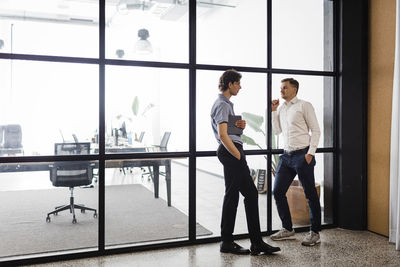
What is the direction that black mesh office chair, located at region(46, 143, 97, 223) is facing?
away from the camera

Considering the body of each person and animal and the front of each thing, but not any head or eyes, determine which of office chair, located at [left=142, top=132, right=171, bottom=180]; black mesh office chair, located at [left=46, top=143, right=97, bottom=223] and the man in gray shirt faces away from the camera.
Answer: the black mesh office chair

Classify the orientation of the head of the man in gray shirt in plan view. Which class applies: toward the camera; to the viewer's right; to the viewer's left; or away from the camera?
to the viewer's right

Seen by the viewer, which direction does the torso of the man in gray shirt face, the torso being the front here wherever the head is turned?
to the viewer's right

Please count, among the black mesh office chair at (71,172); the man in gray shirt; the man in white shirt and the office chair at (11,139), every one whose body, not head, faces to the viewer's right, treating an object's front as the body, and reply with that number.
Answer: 1

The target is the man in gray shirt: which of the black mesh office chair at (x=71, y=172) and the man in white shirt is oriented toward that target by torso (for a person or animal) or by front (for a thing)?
the man in white shirt

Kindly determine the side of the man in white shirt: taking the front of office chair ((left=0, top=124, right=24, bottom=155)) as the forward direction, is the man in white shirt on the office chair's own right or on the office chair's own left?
on the office chair's own left

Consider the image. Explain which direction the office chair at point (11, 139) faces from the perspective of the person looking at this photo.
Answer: facing the viewer

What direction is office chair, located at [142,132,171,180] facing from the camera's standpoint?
to the viewer's left

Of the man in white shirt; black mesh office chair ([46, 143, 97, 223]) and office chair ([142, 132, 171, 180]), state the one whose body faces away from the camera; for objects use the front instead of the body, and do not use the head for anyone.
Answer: the black mesh office chair
